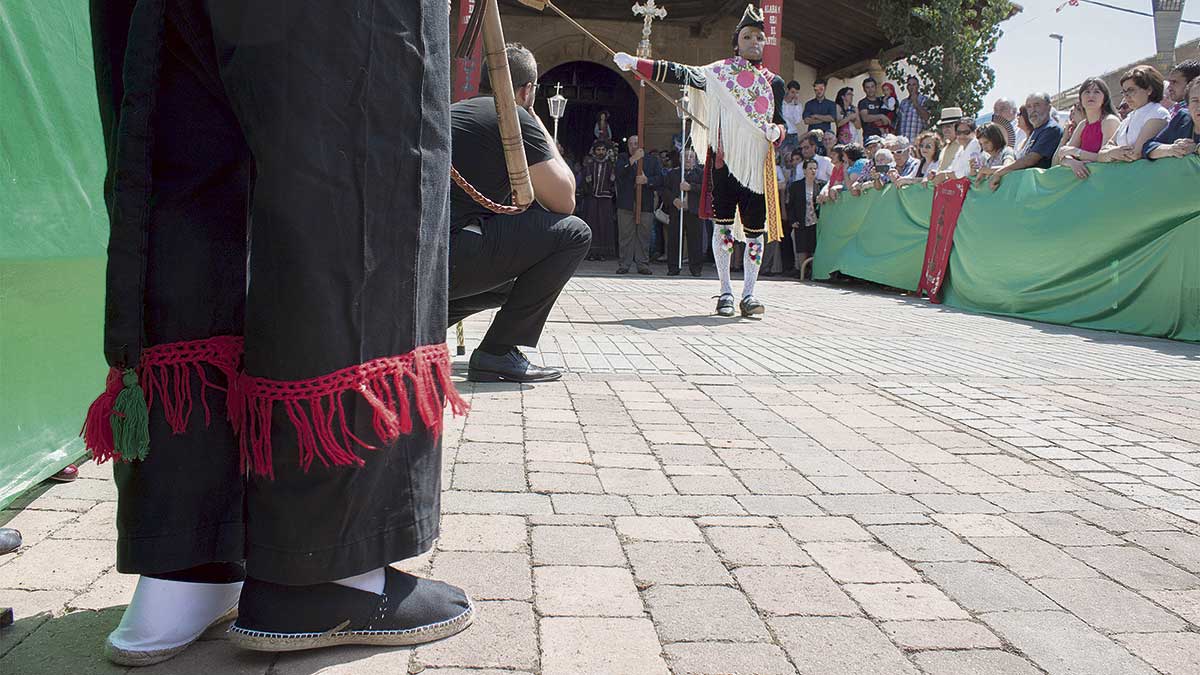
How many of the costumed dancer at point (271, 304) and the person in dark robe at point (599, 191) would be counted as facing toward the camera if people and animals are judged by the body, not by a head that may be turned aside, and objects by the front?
1

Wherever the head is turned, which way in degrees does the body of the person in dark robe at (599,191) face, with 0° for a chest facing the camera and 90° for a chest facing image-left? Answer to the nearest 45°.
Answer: approximately 0°

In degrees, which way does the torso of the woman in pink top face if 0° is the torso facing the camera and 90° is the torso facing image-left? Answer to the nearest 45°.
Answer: approximately 45°

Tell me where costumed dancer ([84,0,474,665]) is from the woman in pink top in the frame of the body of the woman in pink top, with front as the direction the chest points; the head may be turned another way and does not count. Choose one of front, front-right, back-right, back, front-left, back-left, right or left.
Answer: front-left

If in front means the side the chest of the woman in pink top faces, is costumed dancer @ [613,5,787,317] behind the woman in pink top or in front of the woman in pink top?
in front

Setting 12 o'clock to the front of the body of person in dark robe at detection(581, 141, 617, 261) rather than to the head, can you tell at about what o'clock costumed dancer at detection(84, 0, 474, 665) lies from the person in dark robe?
The costumed dancer is roughly at 12 o'clock from the person in dark robe.

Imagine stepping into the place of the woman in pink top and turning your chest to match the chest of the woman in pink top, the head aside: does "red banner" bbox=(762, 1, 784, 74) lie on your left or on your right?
on your right

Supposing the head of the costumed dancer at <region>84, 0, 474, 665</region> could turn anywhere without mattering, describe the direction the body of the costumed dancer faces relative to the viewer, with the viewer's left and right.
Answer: facing away from the viewer and to the right of the viewer

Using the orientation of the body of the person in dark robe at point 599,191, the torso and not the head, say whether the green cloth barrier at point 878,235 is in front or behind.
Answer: in front

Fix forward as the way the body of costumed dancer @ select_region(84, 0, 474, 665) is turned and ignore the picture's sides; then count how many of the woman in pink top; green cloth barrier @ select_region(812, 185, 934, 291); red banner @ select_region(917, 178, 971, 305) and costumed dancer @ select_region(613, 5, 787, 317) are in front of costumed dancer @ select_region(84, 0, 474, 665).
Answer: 4

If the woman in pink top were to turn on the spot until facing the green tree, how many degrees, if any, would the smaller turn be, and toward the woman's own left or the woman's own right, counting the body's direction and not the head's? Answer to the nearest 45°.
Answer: approximately 135° to the woman's own right

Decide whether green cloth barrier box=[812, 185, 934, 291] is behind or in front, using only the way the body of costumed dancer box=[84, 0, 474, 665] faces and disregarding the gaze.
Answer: in front
